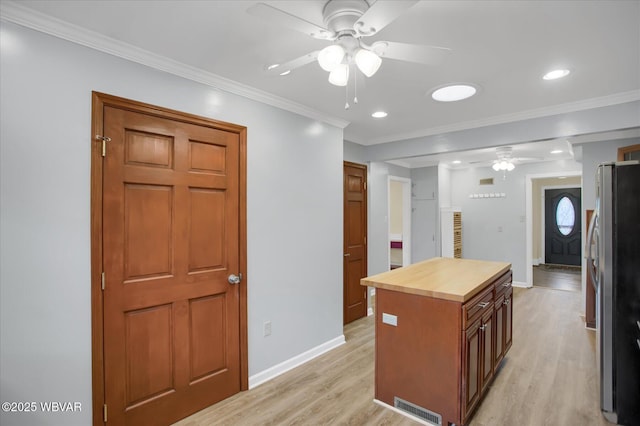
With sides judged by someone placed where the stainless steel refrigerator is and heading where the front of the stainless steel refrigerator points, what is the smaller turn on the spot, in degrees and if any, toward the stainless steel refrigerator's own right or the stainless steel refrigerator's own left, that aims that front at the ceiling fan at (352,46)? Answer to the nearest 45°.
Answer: approximately 45° to the stainless steel refrigerator's own left

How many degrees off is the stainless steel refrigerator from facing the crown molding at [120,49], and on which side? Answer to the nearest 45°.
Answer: approximately 45° to its left

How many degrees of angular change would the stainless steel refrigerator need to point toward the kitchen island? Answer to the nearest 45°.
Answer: approximately 45° to its left

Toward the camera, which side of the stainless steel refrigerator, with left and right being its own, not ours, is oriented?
left

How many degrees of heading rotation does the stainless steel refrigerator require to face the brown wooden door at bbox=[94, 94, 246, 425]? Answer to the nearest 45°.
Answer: approximately 45° to its left
